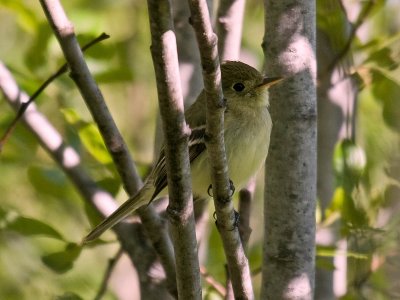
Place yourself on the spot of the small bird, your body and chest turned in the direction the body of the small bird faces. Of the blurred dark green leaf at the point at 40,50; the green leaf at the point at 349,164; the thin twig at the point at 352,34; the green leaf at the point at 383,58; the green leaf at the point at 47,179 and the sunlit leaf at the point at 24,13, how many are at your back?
3

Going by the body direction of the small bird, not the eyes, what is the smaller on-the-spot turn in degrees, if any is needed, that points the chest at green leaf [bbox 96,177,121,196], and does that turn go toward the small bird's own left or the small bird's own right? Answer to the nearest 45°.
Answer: approximately 180°

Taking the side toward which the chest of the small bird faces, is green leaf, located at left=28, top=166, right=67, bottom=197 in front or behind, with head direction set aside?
behind

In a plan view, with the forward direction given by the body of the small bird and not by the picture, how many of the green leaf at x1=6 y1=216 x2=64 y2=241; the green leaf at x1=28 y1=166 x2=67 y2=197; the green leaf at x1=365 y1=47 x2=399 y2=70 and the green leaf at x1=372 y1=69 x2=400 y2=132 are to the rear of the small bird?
2

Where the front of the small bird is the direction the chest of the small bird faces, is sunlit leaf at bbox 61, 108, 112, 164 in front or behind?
behind

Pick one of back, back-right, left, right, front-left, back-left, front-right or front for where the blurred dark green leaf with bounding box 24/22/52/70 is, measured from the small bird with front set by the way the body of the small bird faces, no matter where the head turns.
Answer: back

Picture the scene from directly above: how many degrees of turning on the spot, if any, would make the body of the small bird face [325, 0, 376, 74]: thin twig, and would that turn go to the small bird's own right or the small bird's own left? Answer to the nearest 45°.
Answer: approximately 90° to the small bird's own left

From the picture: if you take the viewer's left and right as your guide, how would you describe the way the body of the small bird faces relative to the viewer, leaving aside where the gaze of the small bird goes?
facing to the right of the viewer

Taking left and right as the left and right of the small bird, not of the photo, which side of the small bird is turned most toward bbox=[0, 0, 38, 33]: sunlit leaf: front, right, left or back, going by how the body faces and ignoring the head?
back
